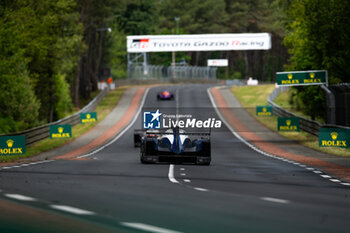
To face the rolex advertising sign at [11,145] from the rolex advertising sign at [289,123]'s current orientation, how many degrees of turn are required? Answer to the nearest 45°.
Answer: approximately 45° to its right

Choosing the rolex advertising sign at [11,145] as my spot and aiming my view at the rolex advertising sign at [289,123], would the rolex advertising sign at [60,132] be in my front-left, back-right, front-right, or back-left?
front-left

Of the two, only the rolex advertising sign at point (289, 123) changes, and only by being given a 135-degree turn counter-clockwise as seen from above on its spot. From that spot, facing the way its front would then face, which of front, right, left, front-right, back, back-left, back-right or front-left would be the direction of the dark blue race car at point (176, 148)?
back-right

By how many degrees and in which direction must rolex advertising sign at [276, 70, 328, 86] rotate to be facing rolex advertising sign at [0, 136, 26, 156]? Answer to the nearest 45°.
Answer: approximately 45° to its right

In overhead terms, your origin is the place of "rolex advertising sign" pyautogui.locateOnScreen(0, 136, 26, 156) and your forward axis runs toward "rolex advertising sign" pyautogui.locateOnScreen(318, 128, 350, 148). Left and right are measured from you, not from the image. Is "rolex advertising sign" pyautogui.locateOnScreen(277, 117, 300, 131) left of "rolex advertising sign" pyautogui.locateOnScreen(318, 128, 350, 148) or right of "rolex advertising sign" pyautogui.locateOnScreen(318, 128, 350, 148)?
left

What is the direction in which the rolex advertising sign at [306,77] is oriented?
toward the camera

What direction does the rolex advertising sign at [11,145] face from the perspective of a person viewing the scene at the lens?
facing the viewer

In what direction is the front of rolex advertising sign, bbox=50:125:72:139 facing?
toward the camera

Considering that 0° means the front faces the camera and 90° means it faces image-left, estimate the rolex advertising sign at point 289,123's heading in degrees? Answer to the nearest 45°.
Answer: approximately 0°

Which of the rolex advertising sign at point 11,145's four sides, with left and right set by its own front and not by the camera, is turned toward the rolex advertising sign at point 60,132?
back

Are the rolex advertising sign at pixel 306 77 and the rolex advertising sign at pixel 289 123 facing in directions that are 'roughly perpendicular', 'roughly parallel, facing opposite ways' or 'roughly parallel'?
roughly parallel
